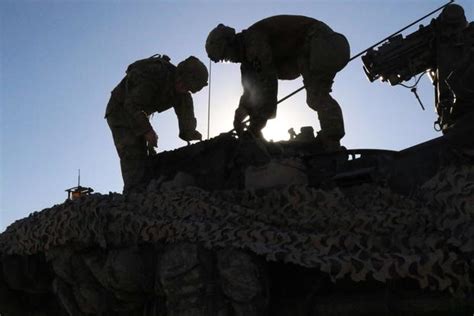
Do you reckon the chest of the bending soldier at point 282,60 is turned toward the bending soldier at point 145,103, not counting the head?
yes

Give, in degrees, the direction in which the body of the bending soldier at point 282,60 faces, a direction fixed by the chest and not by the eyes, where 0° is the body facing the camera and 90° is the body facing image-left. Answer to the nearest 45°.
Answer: approximately 90°

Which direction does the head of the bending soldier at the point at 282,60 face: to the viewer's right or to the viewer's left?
to the viewer's left

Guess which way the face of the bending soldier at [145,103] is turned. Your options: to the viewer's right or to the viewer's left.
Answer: to the viewer's right
